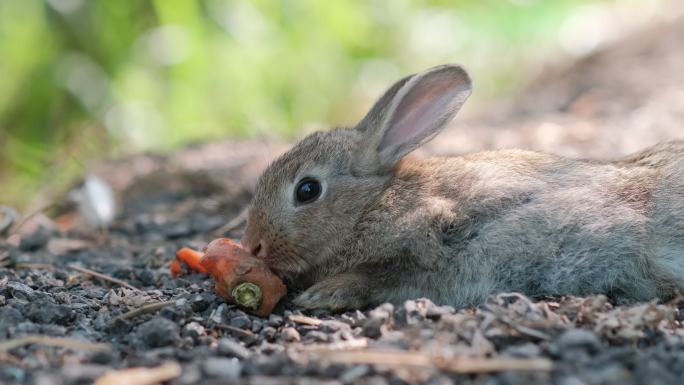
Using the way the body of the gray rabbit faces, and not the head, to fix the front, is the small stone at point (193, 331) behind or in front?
in front

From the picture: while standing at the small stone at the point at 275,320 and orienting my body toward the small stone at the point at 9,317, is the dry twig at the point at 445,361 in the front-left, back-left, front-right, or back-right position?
back-left

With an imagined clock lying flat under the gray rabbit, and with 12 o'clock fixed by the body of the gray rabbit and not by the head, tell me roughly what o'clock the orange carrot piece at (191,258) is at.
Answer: The orange carrot piece is roughly at 12 o'clock from the gray rabbit.

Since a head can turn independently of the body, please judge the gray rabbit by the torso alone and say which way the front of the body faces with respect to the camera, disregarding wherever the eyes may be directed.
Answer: to the viewer's left

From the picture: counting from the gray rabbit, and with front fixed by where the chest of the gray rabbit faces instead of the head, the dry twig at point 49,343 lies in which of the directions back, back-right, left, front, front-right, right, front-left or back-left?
front-left

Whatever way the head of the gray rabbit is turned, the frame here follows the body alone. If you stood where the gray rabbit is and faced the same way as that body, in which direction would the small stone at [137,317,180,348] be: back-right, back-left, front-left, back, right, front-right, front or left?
front-left

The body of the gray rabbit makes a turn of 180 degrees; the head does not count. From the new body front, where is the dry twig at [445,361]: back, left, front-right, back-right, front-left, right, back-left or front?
right

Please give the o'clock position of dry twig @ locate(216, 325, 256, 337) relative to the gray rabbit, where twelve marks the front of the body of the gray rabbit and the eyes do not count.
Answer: The dry twig is roughly at 11 o'clock from the gray rabbit.
